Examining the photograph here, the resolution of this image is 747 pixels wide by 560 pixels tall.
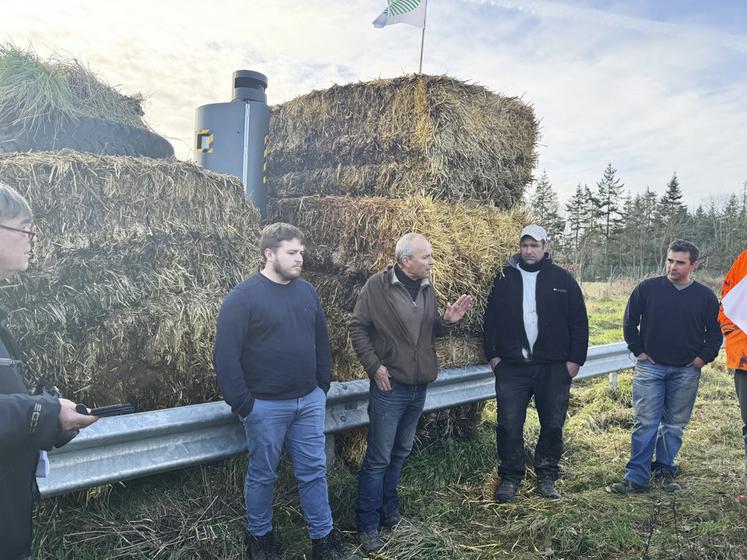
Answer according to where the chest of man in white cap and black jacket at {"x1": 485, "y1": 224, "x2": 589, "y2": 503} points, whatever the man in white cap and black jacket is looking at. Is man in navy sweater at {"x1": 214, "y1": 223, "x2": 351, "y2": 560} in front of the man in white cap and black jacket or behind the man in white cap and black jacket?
in front

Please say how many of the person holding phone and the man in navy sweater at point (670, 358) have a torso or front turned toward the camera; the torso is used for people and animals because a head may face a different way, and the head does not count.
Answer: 1

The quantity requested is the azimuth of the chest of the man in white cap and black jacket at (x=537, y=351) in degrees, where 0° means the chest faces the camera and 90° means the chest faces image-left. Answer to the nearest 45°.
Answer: approximately 0°

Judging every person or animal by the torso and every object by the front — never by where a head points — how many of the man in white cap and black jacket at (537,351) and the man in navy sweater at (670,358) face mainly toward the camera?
2

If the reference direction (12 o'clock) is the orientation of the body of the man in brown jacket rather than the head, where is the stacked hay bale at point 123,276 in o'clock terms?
The stacked hay bale is roughly at 4 o'clock from the man in brown jacket.

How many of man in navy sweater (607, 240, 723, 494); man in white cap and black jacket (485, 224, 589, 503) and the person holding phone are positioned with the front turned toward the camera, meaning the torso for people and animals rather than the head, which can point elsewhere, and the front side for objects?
2

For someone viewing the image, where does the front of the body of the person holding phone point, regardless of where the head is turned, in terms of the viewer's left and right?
facing to the right of the viewer

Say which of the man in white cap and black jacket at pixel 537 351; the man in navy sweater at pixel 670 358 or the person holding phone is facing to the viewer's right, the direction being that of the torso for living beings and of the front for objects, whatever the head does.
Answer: the person holding phone

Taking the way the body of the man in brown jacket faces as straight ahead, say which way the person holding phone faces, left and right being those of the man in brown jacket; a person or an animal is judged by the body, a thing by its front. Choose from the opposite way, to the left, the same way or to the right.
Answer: to the left

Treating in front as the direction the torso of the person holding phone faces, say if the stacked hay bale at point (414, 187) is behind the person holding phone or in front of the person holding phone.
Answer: in front
